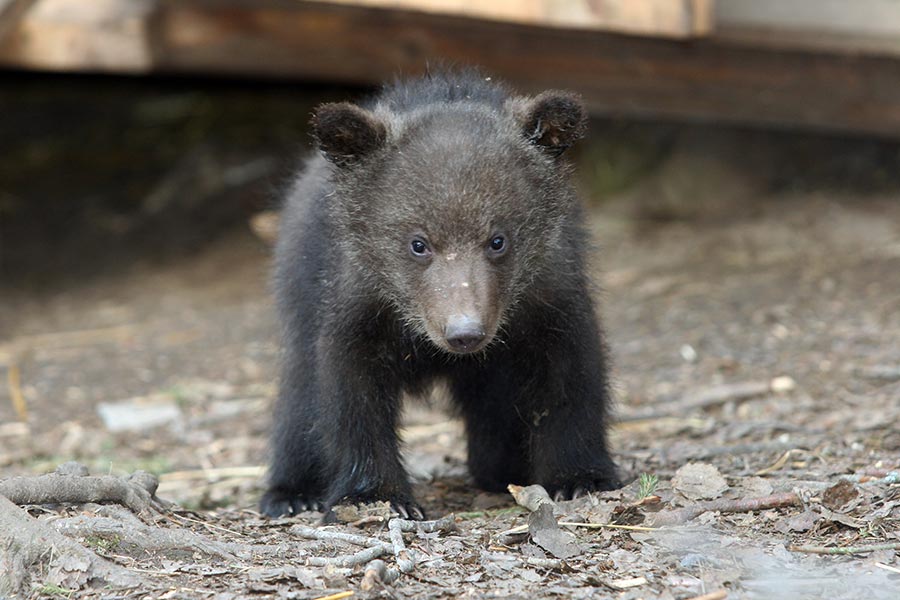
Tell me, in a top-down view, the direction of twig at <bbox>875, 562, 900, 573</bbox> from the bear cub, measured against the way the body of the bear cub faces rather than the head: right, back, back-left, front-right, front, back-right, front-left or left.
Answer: front-left

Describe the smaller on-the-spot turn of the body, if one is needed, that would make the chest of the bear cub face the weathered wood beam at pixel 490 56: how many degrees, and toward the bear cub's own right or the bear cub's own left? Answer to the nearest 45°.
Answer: approximately 180°

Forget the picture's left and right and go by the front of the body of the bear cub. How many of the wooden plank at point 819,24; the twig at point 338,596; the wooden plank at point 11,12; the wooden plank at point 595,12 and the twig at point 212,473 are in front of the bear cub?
1

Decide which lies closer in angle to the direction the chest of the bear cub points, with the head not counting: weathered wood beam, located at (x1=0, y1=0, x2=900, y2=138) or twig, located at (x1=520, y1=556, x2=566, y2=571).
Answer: the twig

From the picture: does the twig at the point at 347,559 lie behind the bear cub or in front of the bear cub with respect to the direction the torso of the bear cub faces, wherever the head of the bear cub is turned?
in front

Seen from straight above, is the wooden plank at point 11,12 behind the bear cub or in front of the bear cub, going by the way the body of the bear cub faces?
behind

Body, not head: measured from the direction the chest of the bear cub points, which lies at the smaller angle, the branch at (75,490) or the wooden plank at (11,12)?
the branch

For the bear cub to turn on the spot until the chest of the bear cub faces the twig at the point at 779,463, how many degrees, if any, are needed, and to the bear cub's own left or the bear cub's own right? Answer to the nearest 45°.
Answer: approximately 90° to the bear cub's own left

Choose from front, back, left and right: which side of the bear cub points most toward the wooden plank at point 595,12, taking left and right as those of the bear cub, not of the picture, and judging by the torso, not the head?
back

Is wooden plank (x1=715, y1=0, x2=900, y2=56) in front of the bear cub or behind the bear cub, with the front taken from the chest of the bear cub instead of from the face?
behind

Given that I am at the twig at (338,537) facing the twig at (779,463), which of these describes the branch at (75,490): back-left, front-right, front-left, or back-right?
back-left

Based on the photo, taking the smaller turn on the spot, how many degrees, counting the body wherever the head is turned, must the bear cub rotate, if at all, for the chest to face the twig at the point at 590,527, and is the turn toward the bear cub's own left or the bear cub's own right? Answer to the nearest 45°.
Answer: approximately 45° to the bear cub's own left

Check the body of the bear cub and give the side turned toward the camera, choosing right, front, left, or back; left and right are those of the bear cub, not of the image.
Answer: front
